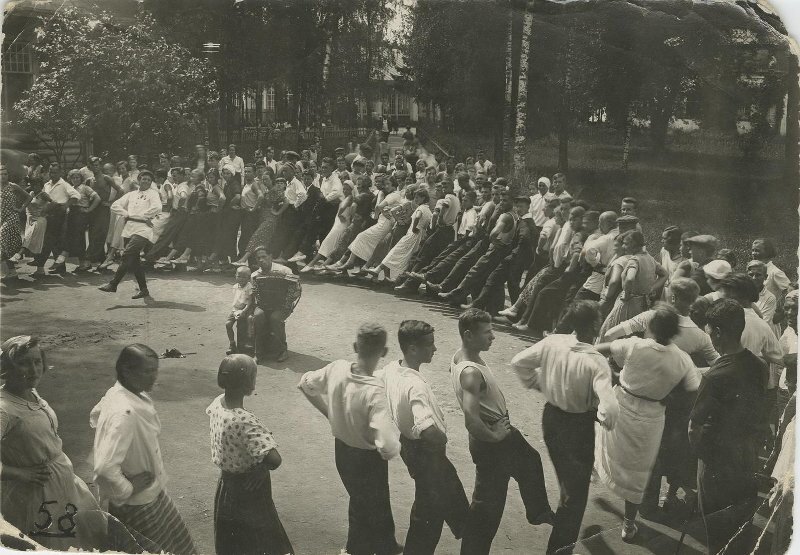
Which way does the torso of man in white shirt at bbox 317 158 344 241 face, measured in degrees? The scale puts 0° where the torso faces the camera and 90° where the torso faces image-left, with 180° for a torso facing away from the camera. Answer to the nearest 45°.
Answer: approximately 45°

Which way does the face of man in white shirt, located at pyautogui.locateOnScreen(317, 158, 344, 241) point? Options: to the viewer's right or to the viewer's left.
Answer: to the viewer's left

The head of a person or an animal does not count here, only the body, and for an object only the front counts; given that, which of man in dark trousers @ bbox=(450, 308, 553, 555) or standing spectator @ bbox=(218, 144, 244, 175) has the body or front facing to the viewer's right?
the man in dark trousers

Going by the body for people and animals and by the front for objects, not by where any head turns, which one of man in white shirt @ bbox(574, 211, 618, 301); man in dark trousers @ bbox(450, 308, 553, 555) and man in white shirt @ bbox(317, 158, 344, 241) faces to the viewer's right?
the man in dark trousers

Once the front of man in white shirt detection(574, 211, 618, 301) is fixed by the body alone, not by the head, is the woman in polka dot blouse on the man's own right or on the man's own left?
on the man's own left

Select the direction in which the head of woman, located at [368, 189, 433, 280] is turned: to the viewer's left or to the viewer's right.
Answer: to the viewer's left

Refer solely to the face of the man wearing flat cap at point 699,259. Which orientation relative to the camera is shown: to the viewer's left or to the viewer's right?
to the viewer's left

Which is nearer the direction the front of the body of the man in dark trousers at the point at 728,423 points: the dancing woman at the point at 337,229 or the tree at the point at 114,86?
the dancing woman

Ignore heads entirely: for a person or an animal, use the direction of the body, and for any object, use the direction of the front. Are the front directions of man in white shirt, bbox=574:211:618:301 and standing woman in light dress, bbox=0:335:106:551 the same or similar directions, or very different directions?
very different directions

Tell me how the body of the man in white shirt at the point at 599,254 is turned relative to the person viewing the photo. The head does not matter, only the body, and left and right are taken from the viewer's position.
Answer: facing to the left of the viewer

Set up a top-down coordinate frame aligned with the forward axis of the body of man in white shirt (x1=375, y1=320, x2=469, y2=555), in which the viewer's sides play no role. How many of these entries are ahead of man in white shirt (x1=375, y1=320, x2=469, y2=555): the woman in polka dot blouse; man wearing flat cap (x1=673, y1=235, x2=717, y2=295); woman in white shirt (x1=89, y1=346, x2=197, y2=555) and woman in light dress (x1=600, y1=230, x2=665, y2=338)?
2

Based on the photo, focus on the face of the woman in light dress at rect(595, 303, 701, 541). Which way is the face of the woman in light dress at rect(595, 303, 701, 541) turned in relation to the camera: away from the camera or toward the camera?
away from the camera

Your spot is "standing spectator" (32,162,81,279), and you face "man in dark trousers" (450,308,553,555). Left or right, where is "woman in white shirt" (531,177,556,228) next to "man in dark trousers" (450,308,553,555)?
left

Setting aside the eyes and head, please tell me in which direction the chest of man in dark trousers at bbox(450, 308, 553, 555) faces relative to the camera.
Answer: to the viewer's right
